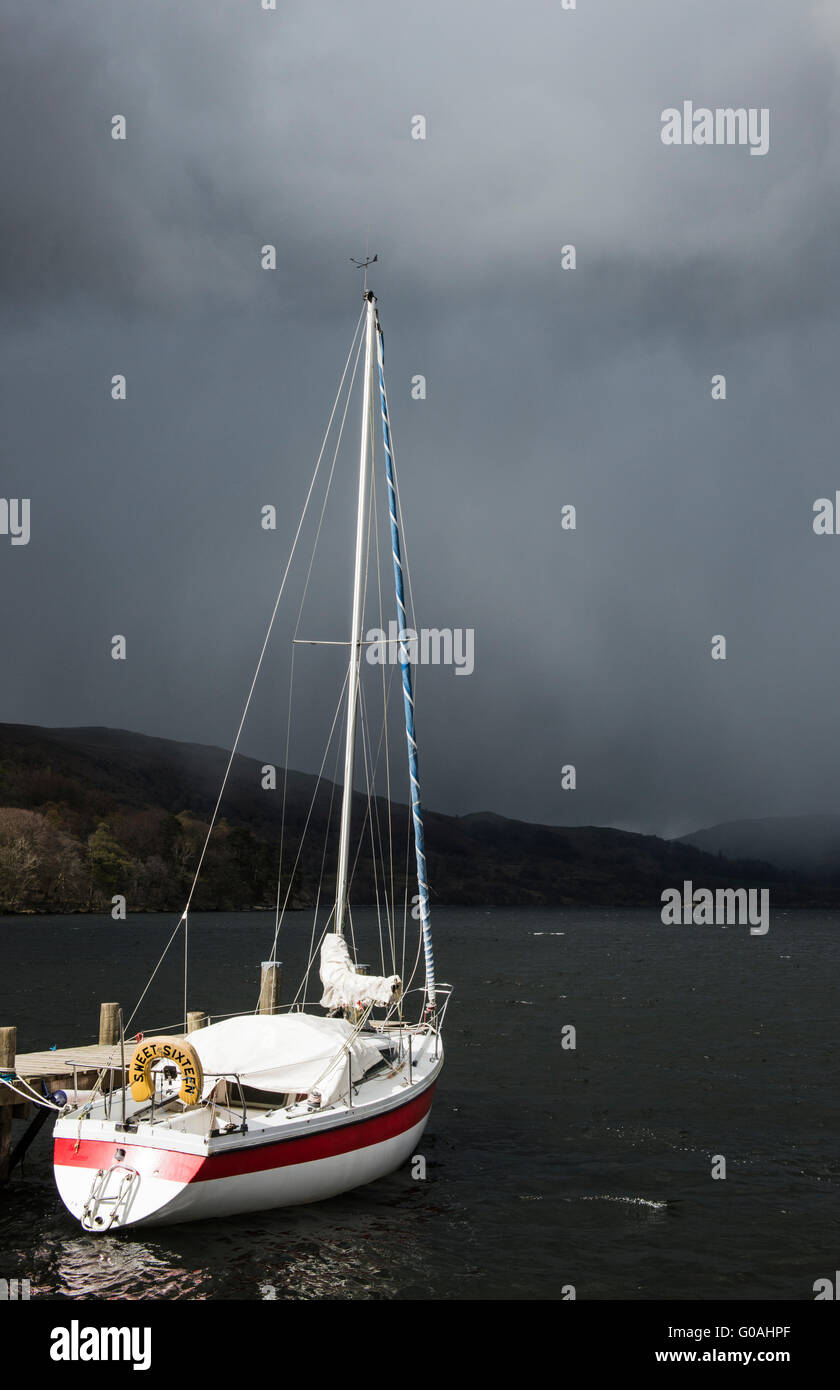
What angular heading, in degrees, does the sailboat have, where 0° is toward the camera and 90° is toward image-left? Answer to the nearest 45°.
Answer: approximately 225°

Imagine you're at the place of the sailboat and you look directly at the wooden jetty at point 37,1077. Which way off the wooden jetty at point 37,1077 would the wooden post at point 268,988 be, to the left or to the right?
right

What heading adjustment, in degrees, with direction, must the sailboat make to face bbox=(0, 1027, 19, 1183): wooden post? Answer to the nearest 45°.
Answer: approximately 90° to its left

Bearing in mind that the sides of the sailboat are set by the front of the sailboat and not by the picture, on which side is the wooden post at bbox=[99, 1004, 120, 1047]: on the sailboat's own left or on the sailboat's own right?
on the sailboat's own left

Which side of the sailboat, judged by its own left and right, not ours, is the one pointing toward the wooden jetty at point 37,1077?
left
